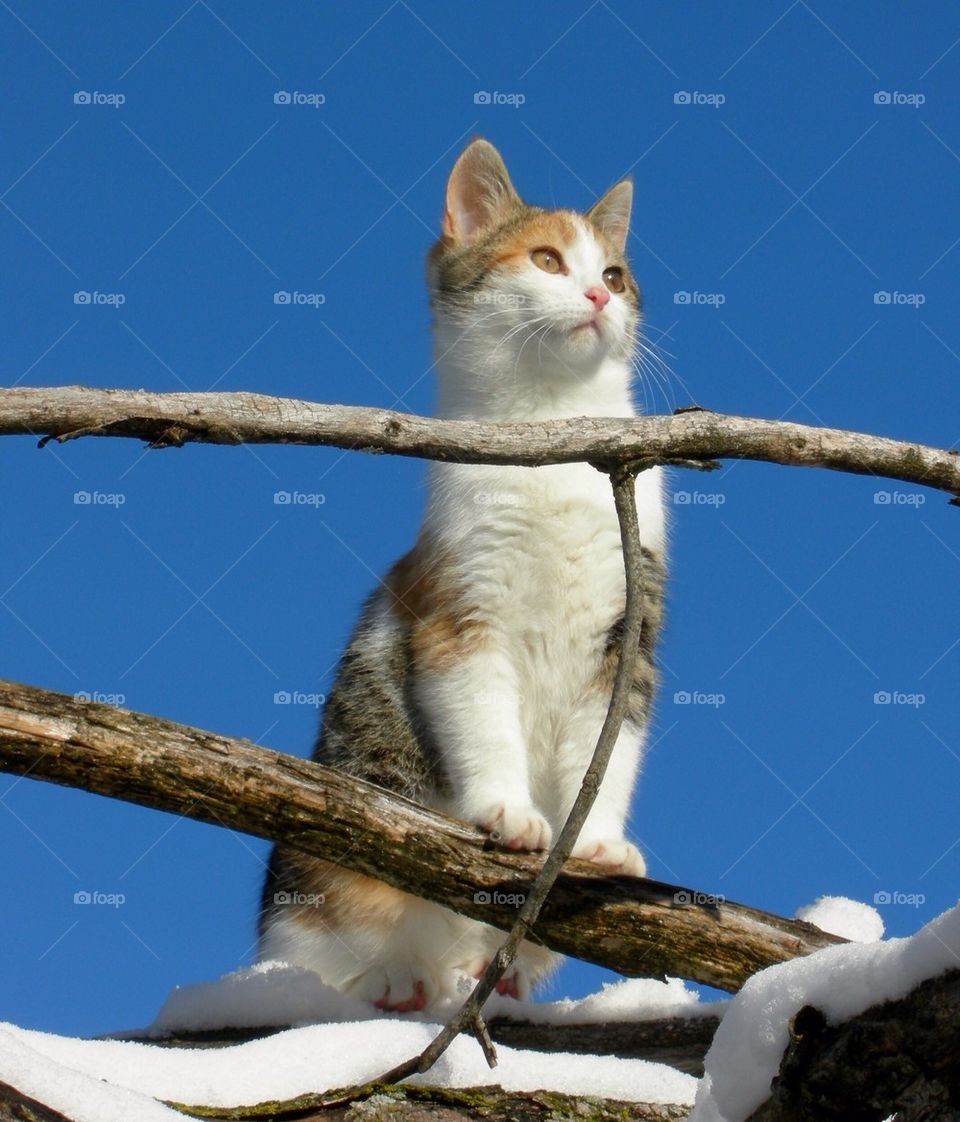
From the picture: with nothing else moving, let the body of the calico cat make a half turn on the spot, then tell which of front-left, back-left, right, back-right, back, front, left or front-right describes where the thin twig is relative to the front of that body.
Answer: back-left

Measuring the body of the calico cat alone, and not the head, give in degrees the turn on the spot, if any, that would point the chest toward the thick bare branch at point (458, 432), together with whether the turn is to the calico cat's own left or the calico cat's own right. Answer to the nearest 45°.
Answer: approximately 45° to the calico cat's own right

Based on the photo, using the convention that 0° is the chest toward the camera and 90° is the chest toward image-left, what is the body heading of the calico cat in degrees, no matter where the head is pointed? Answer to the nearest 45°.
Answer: approximately 315°
